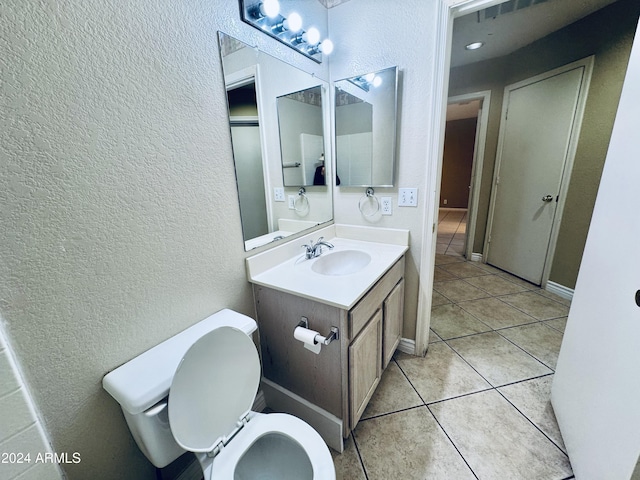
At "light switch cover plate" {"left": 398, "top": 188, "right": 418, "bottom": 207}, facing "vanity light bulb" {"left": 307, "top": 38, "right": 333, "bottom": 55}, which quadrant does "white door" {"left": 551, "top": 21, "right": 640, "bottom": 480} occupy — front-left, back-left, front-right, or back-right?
back-left

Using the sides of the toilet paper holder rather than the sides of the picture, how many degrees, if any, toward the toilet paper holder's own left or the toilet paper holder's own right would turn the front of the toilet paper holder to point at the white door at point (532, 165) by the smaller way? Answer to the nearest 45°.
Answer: approximately 180°

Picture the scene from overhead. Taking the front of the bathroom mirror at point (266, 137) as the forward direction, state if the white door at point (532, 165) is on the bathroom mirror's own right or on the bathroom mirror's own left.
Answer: on the bathroom mirror's own left

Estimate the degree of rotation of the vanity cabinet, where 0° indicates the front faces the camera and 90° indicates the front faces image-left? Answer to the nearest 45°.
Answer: approximately 315°

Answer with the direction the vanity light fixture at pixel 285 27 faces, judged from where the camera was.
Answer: facing the viewer and to the right of the viewer

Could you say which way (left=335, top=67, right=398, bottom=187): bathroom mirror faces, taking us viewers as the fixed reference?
facing the viewer and to the left of the viewer

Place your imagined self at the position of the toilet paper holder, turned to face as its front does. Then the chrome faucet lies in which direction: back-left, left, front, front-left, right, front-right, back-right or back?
back-right

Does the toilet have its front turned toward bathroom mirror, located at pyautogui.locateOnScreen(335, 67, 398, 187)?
no

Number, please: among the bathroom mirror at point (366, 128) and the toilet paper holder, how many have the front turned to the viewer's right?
0

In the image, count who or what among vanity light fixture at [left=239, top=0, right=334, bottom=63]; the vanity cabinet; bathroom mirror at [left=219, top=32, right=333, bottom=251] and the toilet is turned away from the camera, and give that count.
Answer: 0

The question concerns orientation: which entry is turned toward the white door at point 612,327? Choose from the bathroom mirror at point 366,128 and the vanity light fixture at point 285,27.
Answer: the vanity light fixture
